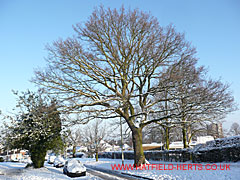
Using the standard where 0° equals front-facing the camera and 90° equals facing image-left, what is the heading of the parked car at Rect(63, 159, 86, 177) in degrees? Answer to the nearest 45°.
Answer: approximately 315°

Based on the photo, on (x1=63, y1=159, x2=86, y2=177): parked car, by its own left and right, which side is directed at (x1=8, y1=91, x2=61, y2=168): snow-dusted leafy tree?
back

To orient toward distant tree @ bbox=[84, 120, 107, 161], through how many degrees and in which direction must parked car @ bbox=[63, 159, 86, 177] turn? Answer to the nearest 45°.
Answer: approximately 135° to its left
